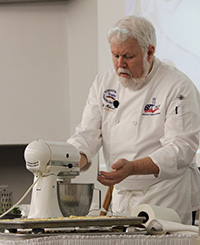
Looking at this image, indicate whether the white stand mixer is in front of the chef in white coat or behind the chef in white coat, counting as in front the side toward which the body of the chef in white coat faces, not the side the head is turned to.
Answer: in front

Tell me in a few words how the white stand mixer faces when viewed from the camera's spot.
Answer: facing away from the viewer and to the right of the viewer

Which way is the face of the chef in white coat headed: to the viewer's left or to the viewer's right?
to the viewer's left

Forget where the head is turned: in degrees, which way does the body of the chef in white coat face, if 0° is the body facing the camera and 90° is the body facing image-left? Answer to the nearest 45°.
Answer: approximately 45°

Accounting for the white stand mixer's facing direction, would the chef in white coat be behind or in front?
in front

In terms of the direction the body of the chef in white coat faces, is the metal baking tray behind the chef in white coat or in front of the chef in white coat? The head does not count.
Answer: in front
